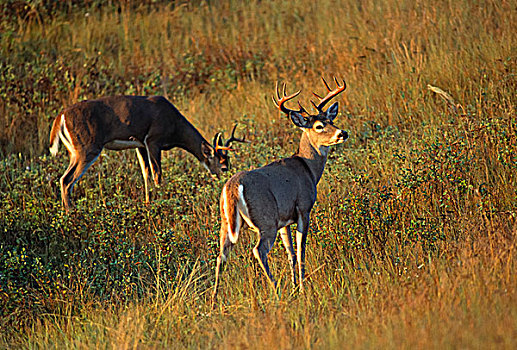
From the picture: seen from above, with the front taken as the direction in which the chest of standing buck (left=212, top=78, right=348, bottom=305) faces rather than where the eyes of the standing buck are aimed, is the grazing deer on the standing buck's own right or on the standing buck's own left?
on the standing buck's own left

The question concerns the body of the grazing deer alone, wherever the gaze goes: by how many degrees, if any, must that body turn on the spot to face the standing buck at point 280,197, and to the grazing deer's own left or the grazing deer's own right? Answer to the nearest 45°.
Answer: approximately 90° to the grazing deer's own right

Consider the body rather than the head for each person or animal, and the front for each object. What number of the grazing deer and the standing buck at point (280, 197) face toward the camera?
0

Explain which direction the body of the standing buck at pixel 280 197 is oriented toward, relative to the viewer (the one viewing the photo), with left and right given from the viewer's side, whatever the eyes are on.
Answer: facing away from the viewer and to the right of the viewer

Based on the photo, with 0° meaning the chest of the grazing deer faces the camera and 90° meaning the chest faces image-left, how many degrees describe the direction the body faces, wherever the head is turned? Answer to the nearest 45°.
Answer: approximately 270°
